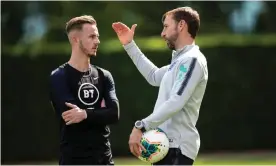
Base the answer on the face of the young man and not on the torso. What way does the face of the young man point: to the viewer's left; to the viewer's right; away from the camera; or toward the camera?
to the viewer's right
